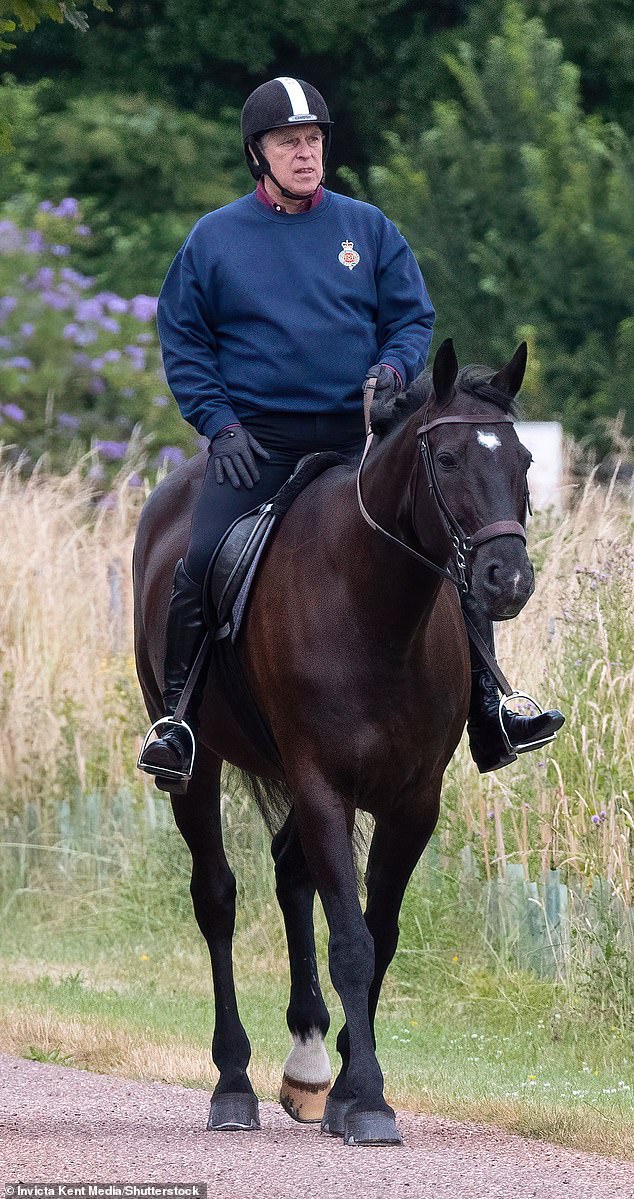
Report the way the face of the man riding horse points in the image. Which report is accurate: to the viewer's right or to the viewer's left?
to the viewer's right

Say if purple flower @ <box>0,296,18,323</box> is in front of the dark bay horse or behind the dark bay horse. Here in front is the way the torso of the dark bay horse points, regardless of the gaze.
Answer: behind

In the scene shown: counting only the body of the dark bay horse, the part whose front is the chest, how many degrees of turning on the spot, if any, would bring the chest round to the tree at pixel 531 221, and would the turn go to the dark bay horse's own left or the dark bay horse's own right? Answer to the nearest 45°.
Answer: approximately 135° to the dark bay horse's own left

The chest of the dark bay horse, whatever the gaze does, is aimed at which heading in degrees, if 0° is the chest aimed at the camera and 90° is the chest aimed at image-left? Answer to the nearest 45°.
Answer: approximately 315°

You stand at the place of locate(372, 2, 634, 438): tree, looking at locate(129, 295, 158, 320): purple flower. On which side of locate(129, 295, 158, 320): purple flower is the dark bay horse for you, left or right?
left

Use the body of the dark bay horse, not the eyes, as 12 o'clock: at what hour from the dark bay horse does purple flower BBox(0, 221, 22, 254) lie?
The purple flower is roughly at 7 o'clock from the dark bay horse.

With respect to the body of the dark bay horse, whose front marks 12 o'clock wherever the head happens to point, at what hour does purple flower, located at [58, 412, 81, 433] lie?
The purple flower is roughly at 7 o'clock from the dark bay horse.

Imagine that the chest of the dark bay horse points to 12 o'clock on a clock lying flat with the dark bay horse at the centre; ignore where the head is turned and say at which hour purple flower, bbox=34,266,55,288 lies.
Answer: The purple flower is roughly at 7 o'clock from the dark bay horse.
